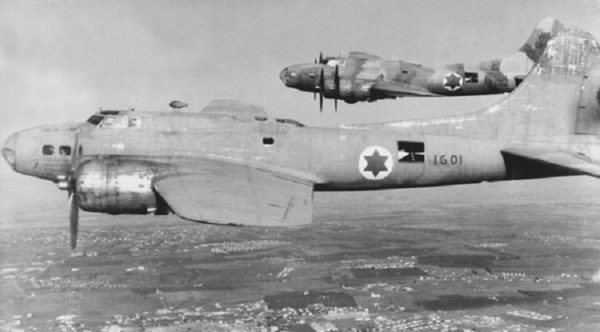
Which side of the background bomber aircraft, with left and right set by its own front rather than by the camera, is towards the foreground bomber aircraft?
left

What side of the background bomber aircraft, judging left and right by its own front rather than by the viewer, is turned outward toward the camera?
left

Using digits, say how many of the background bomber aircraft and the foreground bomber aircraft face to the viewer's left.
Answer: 2

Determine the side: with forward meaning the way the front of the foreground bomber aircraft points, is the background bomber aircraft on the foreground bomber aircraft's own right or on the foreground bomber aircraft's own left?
on the foreground bomber aircraft's own right

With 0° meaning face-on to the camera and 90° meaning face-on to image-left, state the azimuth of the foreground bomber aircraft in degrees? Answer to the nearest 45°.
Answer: approximately 90°
